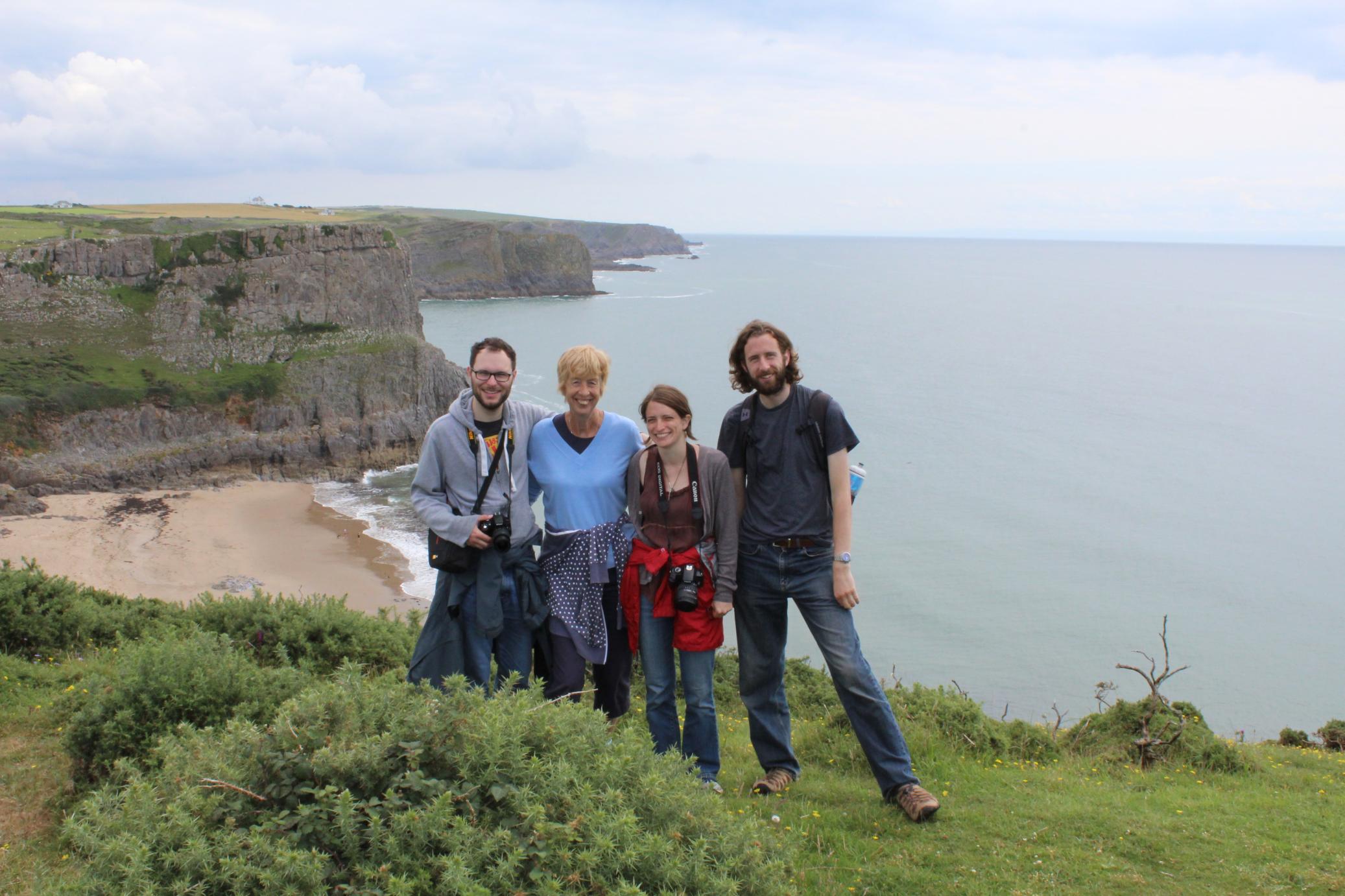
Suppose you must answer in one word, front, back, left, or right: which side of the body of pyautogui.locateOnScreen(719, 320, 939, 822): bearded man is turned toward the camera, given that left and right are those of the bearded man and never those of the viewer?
front

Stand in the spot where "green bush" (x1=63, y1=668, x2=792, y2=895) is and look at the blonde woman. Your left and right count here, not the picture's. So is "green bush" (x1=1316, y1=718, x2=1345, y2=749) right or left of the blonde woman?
right

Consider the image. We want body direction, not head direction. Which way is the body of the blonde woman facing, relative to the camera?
toward the camera

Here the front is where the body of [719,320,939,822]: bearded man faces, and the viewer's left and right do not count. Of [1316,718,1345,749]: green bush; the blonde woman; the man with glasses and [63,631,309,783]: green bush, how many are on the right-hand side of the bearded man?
3

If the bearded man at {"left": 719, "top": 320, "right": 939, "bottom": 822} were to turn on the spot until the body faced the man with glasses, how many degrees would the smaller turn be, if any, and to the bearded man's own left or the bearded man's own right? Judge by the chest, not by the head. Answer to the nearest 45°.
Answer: approximately 90° to the bearded man's own right

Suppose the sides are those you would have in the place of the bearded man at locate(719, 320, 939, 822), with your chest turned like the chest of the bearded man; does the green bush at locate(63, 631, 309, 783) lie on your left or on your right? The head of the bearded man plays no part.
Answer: on your right

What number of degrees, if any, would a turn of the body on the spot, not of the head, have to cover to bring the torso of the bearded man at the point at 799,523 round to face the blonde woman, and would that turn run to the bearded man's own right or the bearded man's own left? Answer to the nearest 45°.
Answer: approximately 90° to the bearded man's own right

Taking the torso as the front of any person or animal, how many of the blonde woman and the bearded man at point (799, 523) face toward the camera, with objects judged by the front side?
2

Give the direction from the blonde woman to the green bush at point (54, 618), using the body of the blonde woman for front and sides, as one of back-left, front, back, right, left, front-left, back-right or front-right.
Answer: back-right
